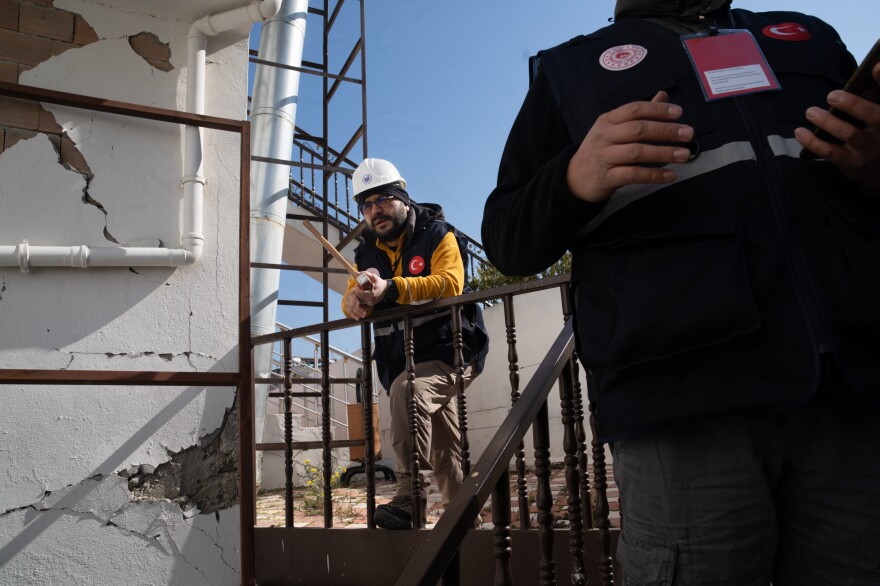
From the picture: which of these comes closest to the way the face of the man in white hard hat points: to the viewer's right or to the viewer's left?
to the viewer's left

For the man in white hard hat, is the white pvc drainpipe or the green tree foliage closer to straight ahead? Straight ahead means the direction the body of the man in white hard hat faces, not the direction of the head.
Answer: the white pvc drainpipe

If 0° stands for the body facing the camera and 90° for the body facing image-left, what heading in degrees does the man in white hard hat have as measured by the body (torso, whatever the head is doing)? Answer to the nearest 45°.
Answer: approximately 45°

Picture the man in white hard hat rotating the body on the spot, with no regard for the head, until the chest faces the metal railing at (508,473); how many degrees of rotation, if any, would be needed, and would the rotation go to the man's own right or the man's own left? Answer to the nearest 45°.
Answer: approximately 45° to the man's own left

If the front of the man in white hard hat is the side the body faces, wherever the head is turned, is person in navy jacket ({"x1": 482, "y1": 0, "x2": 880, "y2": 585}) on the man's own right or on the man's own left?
on the man's own left

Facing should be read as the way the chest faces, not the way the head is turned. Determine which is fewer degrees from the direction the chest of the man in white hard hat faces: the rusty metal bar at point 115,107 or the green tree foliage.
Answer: the rusty metal bar
